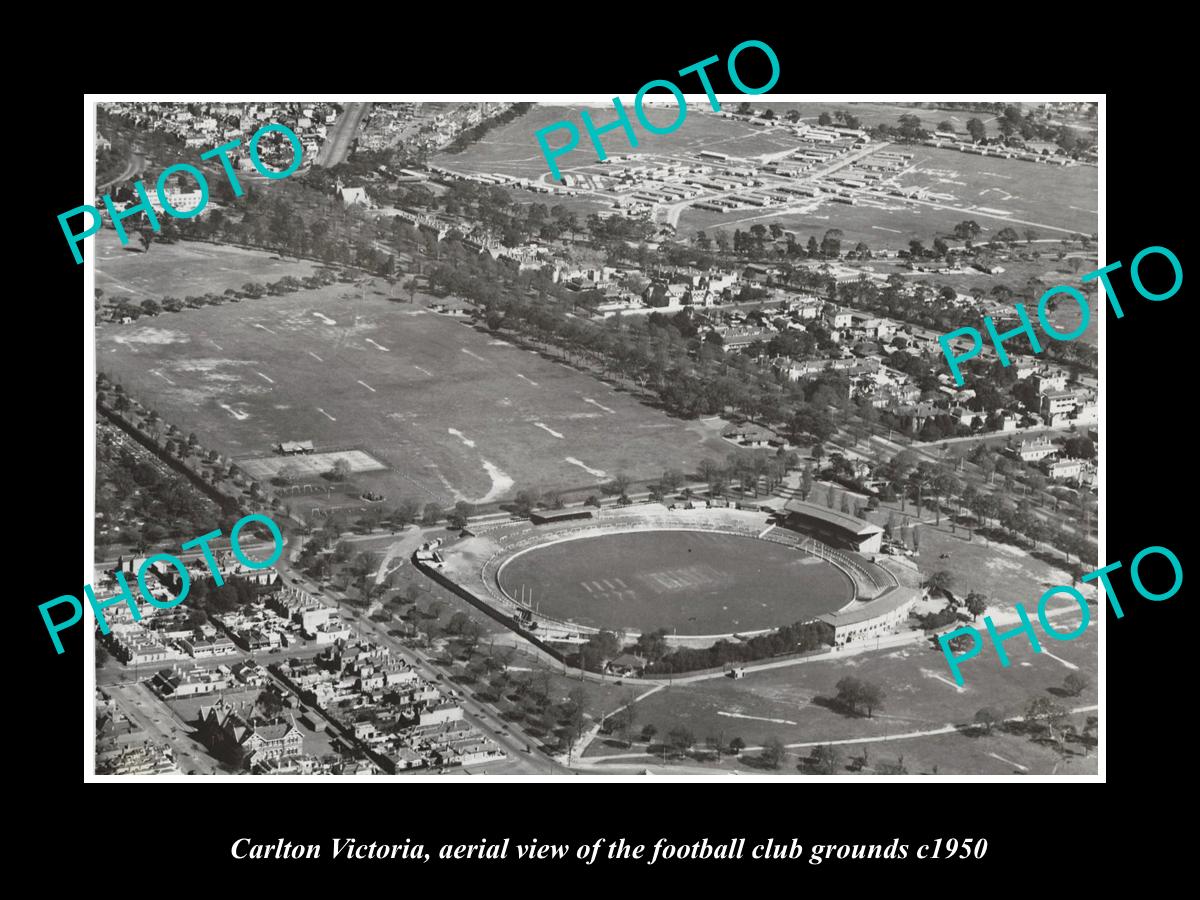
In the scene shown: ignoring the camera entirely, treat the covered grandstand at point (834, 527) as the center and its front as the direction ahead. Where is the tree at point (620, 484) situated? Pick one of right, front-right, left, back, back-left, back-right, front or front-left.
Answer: front-right

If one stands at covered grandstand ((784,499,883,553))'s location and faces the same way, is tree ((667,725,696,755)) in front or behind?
in front

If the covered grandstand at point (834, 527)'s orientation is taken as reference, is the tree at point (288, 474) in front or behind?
in front

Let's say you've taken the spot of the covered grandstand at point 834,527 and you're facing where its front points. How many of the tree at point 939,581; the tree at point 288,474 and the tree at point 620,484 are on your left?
1

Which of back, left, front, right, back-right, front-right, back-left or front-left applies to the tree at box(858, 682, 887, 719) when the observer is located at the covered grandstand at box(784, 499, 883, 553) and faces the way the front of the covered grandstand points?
front-left

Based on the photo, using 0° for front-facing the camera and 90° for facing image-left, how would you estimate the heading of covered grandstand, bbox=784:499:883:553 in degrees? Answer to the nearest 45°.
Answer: approximately 45°

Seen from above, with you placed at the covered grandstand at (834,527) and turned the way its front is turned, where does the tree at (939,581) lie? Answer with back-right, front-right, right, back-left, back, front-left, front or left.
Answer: left
